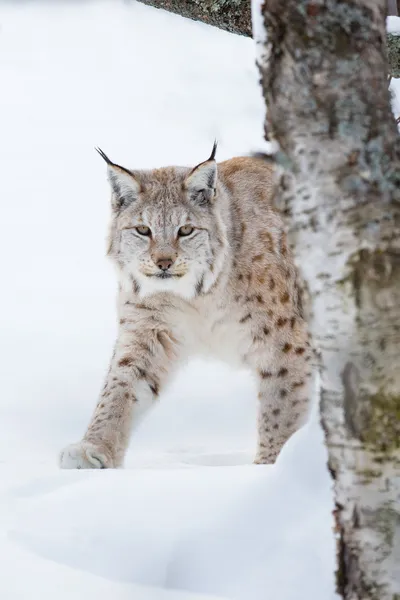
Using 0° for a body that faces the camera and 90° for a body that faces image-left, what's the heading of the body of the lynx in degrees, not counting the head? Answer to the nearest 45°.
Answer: approximately 45°

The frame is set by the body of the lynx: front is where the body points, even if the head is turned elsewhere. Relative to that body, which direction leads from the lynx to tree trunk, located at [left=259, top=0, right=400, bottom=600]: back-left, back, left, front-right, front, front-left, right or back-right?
front-left
